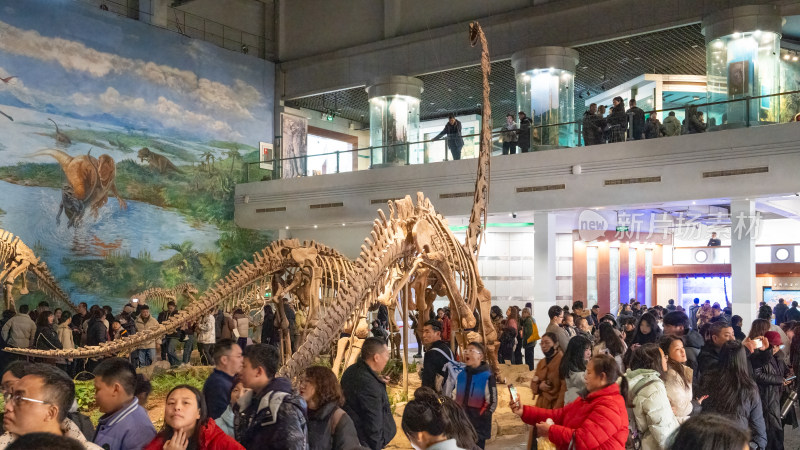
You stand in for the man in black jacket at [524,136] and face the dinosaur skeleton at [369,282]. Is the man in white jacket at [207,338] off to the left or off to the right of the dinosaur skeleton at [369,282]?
right

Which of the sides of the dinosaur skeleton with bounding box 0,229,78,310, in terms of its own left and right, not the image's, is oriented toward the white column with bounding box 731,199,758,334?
back

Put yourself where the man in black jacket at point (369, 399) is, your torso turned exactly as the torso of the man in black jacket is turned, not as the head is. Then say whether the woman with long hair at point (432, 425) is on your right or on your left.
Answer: on your right

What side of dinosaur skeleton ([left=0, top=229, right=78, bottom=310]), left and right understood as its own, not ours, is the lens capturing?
left

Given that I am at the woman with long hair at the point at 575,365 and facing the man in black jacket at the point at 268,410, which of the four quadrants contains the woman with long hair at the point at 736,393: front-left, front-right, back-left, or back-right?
back-left

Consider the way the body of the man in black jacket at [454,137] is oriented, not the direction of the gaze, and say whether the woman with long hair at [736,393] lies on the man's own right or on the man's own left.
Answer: on the man's own left

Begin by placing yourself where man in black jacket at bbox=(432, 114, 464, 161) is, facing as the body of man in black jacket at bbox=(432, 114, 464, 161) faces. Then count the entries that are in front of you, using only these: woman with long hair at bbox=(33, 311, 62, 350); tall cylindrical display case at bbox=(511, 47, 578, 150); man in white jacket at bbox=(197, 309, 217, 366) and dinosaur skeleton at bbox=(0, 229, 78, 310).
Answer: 3

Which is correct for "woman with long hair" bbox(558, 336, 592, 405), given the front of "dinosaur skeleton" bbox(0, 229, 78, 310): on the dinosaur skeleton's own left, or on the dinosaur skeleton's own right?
on the dinosaur skeleton's own left

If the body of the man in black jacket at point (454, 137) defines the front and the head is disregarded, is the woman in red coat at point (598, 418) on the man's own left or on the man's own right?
on the man's own left
